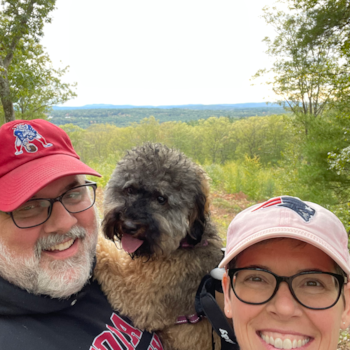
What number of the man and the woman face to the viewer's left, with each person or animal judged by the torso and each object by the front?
0

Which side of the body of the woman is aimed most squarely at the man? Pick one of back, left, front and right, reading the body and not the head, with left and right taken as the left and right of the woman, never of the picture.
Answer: right

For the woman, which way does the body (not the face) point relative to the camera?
toward the camera

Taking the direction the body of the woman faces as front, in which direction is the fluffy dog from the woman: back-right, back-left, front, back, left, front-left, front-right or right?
back-right

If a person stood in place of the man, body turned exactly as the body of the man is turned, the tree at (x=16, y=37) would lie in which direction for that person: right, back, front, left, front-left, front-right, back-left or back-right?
back-left

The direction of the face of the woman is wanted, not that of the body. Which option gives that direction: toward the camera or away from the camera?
toward the camera

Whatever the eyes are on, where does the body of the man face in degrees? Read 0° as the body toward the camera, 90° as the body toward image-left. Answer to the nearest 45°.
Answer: approximately 315°

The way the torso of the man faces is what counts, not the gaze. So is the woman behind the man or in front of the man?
in front

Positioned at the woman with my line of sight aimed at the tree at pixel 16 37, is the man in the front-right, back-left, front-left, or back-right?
front-left

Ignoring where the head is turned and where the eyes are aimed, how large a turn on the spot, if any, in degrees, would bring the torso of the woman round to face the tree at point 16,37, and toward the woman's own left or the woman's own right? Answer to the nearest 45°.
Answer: approximately 135° to the woman's own right

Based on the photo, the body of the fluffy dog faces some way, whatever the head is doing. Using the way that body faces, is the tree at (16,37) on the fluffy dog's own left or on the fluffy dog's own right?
on the fluffy dog's own right

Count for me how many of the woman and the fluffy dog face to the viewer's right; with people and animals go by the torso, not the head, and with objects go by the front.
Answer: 0

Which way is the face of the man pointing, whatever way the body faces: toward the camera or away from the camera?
toward the camera

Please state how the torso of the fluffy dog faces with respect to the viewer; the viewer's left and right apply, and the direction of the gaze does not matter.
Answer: facing the viewer and to the left of the viewer
